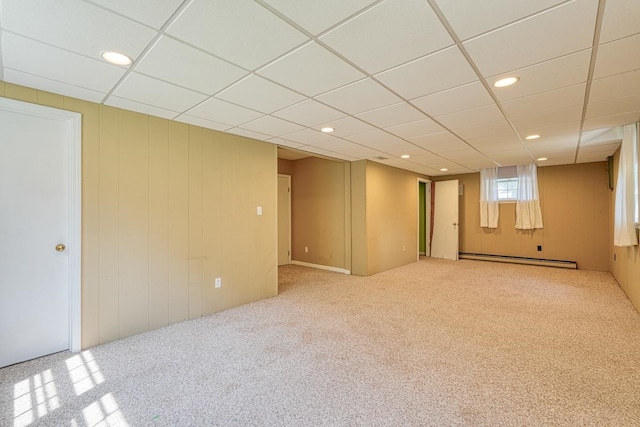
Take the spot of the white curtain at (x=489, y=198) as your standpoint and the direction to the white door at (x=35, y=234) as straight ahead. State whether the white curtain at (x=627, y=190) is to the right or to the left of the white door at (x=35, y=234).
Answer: left

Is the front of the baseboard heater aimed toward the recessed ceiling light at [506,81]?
yes

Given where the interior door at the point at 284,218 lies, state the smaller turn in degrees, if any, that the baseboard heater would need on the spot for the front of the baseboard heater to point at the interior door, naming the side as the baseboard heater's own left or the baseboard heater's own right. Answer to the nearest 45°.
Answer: approximately 45° to the baseboard heater's own right

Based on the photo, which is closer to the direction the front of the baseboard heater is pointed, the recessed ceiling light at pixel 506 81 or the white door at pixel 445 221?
the recessed ceiling light

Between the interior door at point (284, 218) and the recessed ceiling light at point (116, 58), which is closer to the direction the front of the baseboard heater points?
the recessed ceiling light

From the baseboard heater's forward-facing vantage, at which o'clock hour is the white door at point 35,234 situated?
The white door is roughly at 1 o'clock from the baseboard heater.

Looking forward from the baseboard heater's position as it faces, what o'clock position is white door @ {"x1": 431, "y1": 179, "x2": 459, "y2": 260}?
The white door is roughly at 3 o'clock from the baseboard heater.

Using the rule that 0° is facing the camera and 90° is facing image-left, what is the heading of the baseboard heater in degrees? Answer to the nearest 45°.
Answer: approximately 0°
